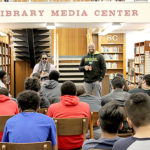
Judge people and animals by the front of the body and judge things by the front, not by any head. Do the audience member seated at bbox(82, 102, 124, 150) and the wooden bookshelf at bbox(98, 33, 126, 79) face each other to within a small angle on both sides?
yes

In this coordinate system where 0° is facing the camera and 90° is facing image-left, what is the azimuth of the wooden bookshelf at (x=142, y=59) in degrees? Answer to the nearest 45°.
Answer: approximately 45°

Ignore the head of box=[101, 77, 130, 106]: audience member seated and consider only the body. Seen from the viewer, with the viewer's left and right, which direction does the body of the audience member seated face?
facing away from the viewer

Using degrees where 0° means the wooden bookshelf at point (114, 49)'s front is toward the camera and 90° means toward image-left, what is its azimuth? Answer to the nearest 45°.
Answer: approximately 0°

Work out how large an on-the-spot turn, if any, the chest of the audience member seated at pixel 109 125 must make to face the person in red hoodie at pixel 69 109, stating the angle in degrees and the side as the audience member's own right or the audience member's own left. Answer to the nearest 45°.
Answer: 0° — they already face them

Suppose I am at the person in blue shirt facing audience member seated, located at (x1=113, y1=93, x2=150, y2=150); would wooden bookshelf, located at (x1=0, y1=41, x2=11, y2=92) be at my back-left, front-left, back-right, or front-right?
back-left

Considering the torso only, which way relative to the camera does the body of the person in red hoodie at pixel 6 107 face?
away from the camera

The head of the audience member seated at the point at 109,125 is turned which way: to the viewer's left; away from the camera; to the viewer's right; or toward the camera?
away from the camera

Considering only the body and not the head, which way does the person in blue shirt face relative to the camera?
away from the camera

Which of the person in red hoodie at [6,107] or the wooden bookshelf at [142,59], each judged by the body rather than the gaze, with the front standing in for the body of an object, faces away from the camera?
the person in red hoodie

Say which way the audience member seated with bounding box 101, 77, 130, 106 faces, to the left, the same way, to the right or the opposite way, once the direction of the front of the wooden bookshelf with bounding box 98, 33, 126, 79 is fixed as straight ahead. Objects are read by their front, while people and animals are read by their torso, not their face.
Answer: the opposite way

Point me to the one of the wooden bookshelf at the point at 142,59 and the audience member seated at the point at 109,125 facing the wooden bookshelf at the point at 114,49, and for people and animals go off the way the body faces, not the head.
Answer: the audience member seated

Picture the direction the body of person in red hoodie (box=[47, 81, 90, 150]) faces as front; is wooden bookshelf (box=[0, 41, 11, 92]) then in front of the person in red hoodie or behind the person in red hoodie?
in front

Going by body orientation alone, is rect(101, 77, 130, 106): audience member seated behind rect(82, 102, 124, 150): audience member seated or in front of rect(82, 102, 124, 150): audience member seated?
in front

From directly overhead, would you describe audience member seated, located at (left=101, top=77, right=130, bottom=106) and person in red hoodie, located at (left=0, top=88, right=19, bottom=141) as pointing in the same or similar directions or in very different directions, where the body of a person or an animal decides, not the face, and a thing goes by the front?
same or similar directions

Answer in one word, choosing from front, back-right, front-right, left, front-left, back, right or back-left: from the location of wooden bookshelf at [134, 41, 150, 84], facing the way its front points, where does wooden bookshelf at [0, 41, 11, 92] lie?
front-right

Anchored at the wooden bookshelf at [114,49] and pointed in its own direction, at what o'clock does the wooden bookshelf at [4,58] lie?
the wooden bookshelf at [4,58] is roughly at 2 o'clock from the wooden bookshelf at [114,49].

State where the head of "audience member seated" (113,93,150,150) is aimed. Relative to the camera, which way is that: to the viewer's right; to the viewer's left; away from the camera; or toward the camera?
away from the camera
